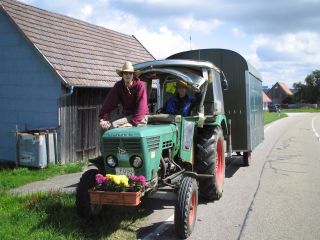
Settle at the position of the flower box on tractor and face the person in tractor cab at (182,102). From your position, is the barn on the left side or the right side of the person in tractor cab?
left

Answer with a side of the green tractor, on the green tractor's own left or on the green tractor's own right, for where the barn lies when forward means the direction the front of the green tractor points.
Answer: on the green tractor's own right

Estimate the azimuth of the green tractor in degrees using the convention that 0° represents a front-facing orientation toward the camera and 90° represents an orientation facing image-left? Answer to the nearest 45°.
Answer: approximately 45°

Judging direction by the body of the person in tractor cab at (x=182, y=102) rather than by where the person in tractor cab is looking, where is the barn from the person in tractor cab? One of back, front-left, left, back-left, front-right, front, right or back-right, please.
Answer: back-right

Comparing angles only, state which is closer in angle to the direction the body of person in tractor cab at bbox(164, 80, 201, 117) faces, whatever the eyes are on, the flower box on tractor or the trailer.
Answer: the flower box on tractor

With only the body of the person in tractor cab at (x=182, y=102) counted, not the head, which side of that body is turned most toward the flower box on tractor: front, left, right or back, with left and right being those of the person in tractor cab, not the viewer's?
front

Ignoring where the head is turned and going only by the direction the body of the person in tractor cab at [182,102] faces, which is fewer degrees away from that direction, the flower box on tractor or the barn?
the flower box on tractor

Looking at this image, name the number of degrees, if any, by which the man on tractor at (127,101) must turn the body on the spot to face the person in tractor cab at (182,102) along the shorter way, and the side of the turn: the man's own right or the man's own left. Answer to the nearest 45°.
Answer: approximately 135° to the man's own left

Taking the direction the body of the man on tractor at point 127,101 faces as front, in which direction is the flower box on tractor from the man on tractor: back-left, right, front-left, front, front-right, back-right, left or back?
front

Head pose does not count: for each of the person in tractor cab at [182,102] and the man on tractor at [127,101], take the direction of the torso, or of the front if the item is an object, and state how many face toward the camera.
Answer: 2

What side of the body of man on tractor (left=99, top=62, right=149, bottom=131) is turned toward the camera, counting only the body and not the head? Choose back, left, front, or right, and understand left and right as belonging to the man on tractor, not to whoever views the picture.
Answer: front

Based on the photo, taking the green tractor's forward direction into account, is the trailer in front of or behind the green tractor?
behind

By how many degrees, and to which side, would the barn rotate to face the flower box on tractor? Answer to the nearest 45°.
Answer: approximately 45° to its right

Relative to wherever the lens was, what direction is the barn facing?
facing the viewer and to the right of the viewer

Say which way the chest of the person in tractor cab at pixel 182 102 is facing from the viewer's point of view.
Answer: toward the camera
